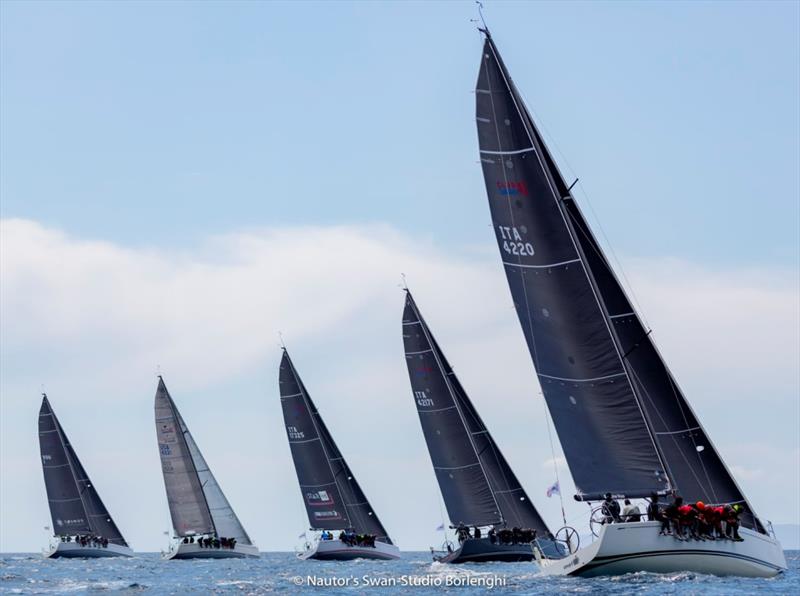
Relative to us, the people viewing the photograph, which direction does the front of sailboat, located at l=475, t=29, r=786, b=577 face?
facing away from the viewer and to the right of the viewer
